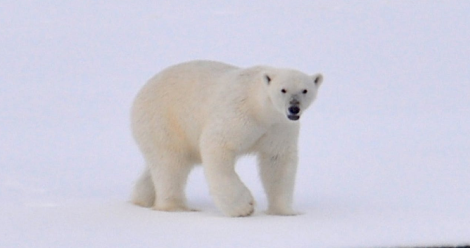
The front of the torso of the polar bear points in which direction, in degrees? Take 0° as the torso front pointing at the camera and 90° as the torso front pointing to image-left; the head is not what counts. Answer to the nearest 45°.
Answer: approximately 315°
